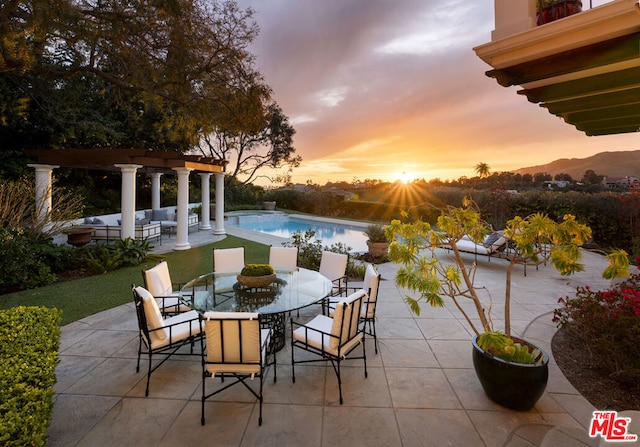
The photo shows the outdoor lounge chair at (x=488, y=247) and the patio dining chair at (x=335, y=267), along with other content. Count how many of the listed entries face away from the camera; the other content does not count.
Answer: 0

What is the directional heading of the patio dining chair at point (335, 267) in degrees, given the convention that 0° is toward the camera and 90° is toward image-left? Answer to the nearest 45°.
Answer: approximately 45°

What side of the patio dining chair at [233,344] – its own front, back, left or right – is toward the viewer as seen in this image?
back

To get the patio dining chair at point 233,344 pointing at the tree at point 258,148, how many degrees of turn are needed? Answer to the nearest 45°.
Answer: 0° — it already faces it

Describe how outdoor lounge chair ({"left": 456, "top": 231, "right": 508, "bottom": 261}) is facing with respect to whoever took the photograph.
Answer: facing to the left of the viewer

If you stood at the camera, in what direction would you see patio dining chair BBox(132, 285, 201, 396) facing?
facing away from the viewer and to the right of the viewer

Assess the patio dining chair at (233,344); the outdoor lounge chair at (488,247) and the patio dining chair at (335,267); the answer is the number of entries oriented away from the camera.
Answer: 1

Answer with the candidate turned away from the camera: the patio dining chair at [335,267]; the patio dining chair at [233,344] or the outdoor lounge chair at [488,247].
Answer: the patio dining chair at [233,344]
